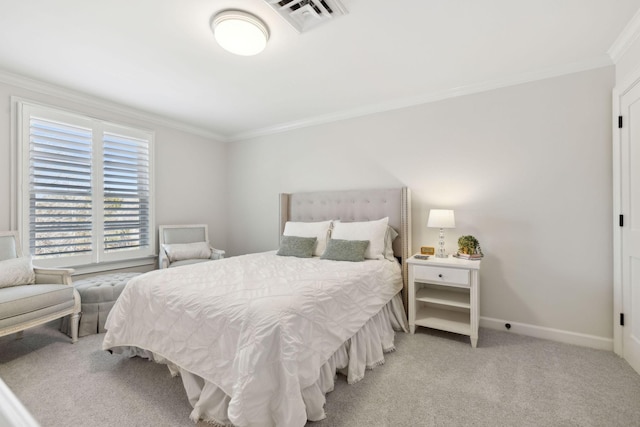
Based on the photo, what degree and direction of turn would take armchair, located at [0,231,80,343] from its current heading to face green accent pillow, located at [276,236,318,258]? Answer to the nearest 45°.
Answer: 0° — it already faces it

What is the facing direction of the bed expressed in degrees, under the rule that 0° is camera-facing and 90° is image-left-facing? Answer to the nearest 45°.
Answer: approximately 45°

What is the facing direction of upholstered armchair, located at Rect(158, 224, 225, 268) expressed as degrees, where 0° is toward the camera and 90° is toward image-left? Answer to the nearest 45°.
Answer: approximately 315°

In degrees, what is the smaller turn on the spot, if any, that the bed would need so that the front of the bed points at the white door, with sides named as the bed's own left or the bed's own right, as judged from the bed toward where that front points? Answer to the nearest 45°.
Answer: approximately 135° to the bed's own left

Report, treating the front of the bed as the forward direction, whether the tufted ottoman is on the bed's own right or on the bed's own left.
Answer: on the bed's own right

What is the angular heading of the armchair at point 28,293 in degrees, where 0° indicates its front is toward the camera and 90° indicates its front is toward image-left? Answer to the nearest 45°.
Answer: approximately 315°
